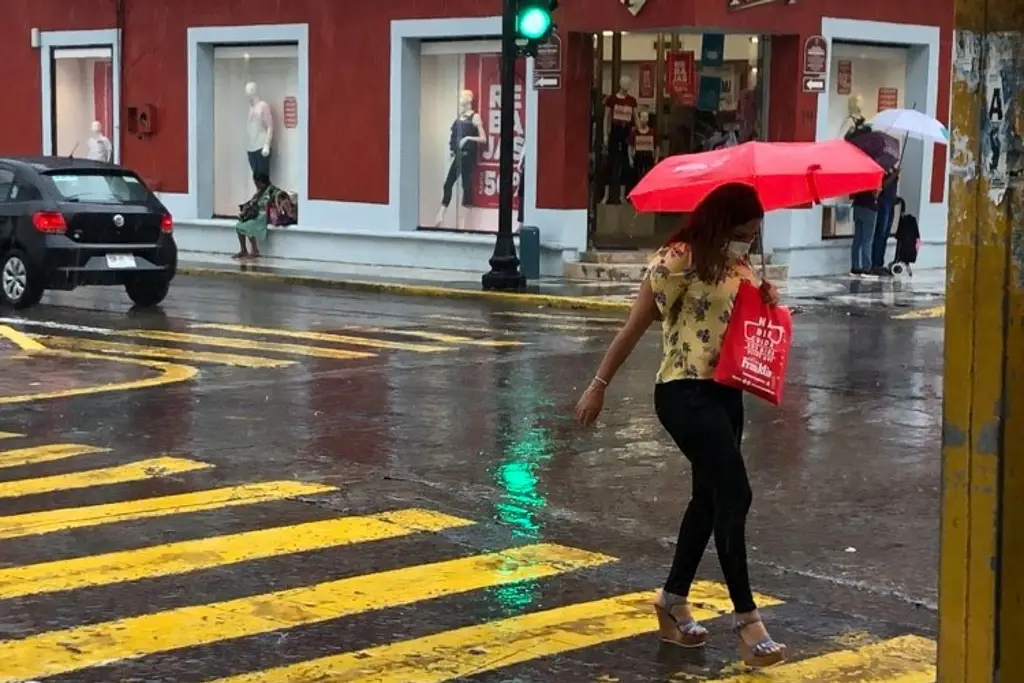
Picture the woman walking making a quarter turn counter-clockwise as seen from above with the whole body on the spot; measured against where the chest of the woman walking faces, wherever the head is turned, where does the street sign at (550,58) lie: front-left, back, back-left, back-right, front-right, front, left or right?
front-left

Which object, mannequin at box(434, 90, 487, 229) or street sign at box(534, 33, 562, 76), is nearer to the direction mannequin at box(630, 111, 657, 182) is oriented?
the street sign

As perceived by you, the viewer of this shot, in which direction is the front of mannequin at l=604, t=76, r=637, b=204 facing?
facing the viewer

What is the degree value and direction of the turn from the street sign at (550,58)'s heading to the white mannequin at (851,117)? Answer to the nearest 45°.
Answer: approximately 90° to its left

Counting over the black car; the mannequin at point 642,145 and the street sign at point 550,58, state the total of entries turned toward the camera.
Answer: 2

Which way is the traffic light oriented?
toward the camera

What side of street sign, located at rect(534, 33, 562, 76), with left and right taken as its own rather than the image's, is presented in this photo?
front

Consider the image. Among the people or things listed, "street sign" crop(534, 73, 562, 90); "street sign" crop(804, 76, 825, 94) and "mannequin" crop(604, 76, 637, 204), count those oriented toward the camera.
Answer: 3

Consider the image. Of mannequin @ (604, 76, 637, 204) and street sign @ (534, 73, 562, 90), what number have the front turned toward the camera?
2

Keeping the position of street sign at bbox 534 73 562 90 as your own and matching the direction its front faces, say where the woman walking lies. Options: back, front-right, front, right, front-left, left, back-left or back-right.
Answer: front

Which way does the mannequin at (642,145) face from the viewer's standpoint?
toward the camera

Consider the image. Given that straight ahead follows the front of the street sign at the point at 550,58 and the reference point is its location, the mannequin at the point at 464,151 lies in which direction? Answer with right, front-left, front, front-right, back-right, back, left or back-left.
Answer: back-right

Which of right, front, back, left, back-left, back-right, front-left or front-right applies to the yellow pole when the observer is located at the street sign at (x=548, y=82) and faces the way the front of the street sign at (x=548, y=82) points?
front

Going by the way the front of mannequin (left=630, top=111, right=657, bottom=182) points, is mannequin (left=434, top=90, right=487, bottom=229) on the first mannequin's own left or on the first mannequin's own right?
on the first mannequin's own right

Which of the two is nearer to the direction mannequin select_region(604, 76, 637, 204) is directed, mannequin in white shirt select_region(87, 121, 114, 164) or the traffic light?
the traffic light
